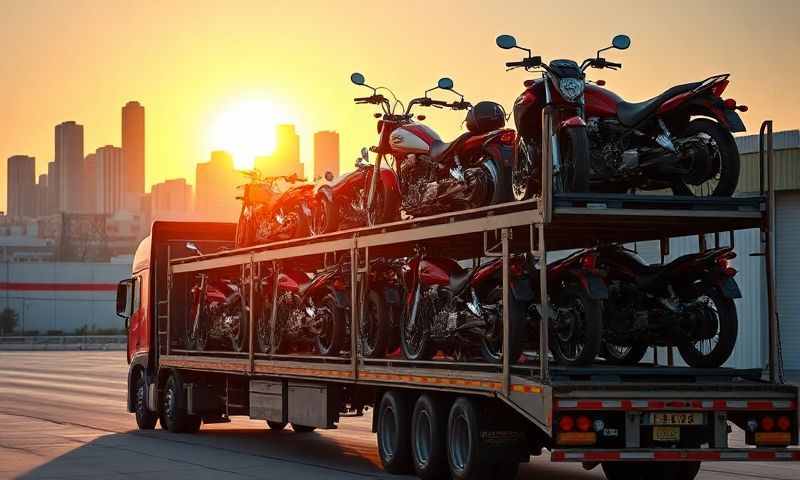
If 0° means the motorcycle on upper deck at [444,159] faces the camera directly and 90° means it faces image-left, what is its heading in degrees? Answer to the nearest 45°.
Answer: approximately 45°

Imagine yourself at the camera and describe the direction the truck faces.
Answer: facing away from the viewer and to the left of the viewer

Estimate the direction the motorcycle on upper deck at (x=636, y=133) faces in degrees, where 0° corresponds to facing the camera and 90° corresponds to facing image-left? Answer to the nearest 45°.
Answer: approximately 45°
